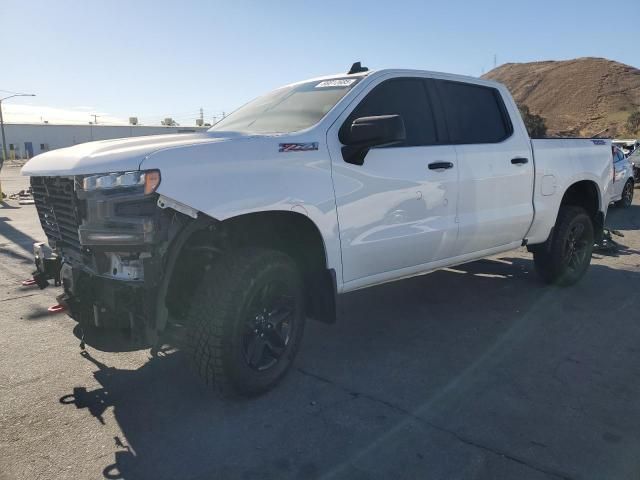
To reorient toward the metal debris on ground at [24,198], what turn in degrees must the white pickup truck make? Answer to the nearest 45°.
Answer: approximately 90° to its right

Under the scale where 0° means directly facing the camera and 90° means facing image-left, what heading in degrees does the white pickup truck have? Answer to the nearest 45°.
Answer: approximately 45°

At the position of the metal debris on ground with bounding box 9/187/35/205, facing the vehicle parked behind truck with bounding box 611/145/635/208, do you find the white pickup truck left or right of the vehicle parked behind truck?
right

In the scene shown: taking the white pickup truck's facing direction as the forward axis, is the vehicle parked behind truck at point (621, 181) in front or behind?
behind

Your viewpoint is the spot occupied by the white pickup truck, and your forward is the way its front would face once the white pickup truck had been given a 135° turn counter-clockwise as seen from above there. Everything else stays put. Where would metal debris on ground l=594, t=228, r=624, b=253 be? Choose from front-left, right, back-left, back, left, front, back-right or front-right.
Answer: front-left
